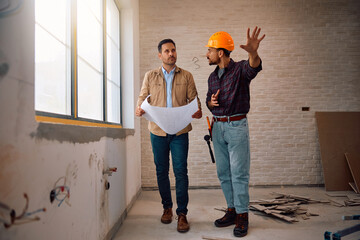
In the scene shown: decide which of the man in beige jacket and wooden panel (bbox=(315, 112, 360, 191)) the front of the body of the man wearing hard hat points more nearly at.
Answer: the man in beige jacket

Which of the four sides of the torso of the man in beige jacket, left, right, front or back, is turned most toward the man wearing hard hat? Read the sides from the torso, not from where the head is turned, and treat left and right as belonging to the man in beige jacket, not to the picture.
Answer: left

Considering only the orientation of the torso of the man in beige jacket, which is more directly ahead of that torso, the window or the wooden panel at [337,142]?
the window

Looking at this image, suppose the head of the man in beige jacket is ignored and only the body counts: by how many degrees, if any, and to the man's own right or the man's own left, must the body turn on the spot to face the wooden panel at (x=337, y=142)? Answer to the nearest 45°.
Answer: approximately 135° to the man's own left

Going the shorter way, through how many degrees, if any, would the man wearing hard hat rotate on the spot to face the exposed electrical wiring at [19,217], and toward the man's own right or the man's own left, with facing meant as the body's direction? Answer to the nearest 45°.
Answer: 0° — they already face it

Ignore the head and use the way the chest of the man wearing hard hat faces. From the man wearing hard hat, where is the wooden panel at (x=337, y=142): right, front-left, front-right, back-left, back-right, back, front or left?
back

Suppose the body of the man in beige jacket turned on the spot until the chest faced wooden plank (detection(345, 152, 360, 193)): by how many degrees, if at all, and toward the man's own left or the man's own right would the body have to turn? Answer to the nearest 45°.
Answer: approximately 135° to the man's own left

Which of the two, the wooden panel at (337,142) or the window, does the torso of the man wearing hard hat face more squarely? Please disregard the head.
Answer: the window

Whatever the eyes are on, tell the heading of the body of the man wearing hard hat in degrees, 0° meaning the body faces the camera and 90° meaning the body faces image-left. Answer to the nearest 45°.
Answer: approximately 45°

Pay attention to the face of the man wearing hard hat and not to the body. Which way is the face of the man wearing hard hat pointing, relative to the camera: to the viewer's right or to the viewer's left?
to the viewer's left
